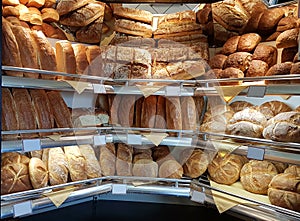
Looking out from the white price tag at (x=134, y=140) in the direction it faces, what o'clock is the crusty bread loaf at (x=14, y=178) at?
The crusty bread loaf is roughly at 2 o'clock from the white price tag.

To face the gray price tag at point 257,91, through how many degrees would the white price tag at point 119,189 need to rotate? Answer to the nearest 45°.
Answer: approximately 45° to its left

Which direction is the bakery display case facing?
toward the camera

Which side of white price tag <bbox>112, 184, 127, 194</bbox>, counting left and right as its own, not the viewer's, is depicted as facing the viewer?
front

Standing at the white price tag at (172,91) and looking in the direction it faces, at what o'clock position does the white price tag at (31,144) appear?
the white price tag at (31,144) is roughly at 2 o'clock from the white price tag at (172,91).

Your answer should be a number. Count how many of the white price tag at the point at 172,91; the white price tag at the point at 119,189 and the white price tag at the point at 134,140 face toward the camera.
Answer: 3

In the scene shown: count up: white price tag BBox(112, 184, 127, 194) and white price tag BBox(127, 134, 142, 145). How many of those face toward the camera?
2

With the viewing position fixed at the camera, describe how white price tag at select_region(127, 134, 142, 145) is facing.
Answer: facing the viewer

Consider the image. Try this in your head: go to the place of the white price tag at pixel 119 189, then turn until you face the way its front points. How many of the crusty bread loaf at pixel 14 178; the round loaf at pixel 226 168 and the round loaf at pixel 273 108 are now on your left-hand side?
2
